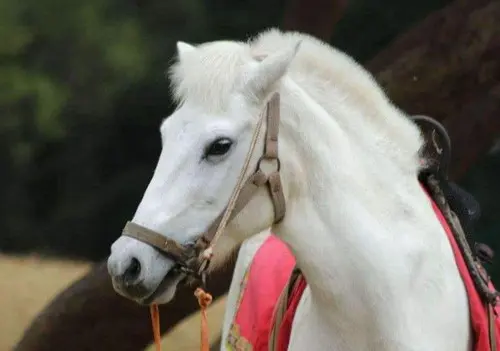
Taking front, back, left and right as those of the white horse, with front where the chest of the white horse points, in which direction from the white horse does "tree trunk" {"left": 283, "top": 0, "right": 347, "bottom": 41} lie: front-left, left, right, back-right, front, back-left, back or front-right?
back-right

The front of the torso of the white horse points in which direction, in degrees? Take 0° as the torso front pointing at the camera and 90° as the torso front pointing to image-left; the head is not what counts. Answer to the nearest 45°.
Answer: approximately 45°

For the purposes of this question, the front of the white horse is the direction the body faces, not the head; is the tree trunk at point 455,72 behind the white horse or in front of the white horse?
behind
